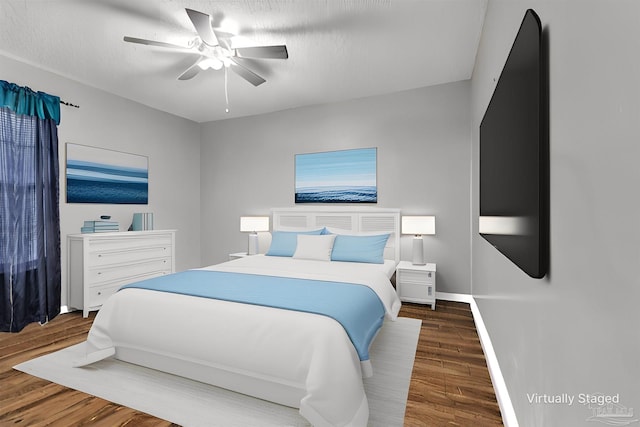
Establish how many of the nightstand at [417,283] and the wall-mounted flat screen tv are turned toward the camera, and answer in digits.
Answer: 1

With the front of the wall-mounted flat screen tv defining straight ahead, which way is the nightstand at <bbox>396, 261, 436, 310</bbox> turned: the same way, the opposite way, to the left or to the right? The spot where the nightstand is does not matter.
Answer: to the left

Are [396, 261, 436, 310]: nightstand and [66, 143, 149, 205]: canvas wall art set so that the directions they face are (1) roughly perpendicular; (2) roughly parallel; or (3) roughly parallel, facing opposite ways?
roughly perpendicular

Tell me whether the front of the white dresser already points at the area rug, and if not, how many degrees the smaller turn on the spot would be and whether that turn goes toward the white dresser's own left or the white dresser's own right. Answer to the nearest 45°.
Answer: approximately 45° to the white dresser's own right

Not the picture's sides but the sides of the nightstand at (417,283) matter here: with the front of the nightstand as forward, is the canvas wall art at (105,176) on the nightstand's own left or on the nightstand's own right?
on the nightstand's own right

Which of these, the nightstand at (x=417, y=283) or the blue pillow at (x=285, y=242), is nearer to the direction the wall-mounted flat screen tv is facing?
the blue pillow

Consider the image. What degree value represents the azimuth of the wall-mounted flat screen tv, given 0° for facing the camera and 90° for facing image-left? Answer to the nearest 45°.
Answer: approximately 90°

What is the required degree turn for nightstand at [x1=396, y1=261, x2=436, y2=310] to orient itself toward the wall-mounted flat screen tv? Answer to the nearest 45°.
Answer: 0° — it already faces it

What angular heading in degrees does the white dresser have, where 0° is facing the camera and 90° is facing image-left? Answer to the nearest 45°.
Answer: approximately 315°

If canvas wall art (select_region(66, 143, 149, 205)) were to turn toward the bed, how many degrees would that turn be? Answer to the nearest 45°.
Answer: approximately 45° to its right
